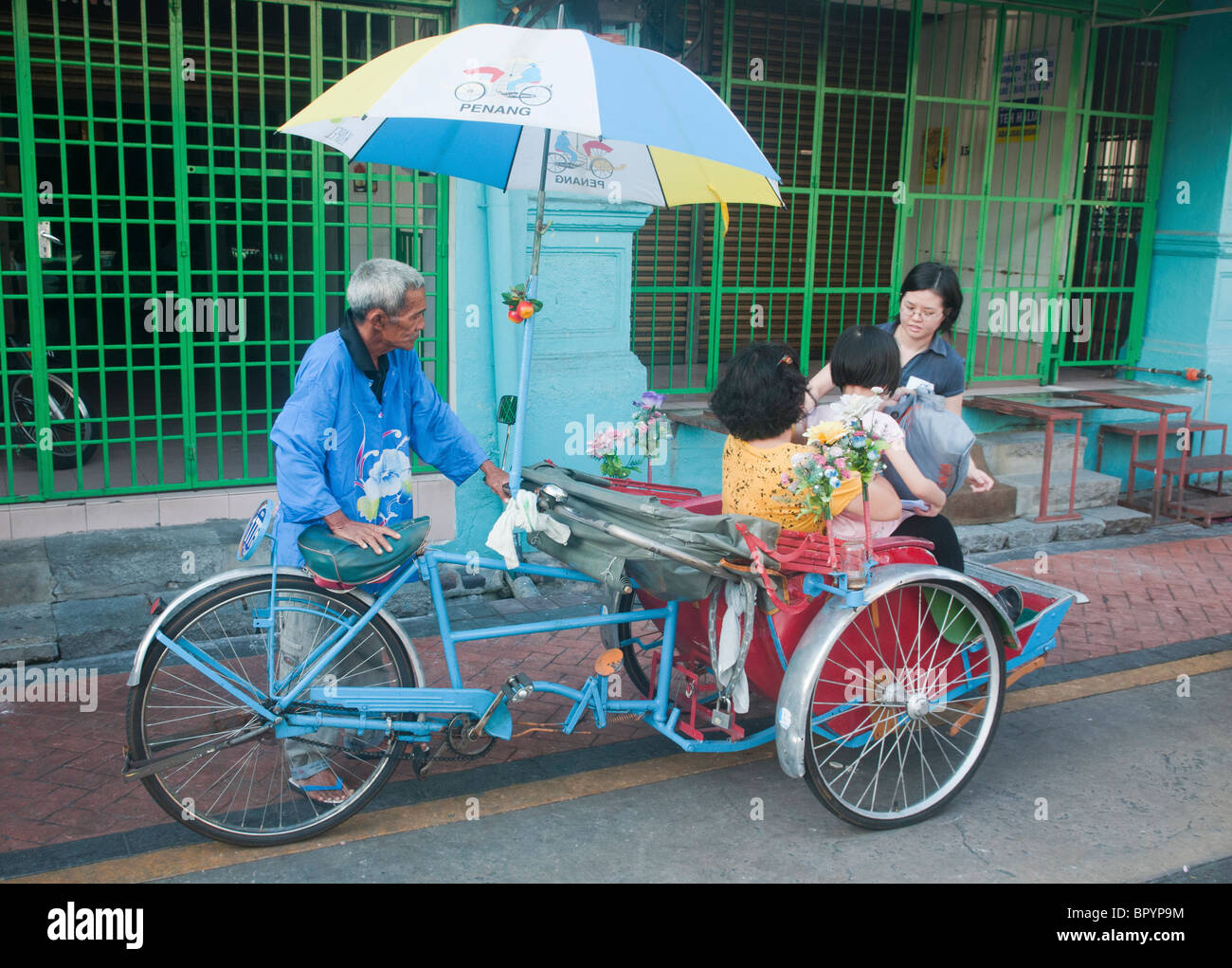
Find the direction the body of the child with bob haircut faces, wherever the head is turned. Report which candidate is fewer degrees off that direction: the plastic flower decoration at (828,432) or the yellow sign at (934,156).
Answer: the yellow sign

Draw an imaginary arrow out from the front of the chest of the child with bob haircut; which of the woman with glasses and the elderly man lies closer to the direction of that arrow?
the woman with glasses

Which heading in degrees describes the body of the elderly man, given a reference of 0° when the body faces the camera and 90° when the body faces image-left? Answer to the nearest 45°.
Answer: approximately 315°

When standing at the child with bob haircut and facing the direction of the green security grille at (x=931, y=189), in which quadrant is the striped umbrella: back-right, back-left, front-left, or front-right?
back-left

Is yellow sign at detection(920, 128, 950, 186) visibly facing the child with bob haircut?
yes

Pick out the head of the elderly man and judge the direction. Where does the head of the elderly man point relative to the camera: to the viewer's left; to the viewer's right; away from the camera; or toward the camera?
to the viewer's right

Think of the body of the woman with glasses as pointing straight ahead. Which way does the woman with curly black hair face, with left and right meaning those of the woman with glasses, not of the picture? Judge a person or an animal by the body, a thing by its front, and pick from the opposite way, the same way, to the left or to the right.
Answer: the opposite way

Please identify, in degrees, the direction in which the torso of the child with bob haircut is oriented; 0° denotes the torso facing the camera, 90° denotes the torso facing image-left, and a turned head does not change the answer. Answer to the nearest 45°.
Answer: approximately 225°

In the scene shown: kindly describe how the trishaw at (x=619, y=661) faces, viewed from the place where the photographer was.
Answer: facing away from the viewer and to the right of the viewer

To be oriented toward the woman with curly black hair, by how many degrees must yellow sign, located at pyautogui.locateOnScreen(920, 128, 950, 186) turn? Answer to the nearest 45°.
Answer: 0° — it already faces them
